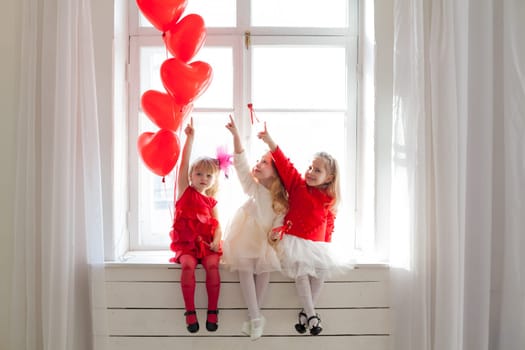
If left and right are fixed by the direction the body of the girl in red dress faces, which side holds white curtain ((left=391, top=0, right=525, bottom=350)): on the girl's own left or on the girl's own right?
on the girl's own left

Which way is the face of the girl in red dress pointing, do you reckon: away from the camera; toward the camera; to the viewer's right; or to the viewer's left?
toward the camera

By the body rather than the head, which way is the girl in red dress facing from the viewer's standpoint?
toward the camera
